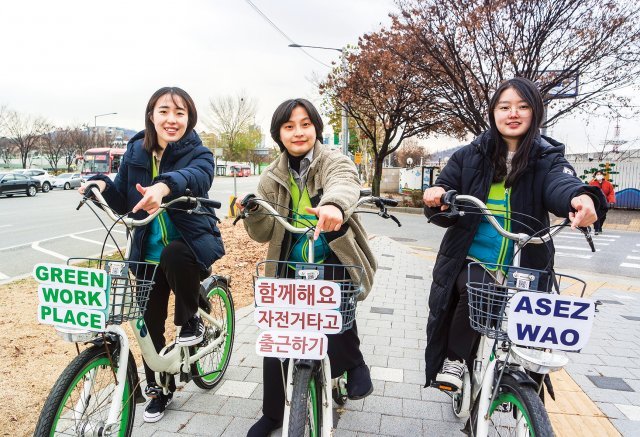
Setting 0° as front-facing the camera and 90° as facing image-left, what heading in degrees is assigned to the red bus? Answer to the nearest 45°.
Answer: approximately 45°

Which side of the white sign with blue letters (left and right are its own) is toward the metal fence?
back

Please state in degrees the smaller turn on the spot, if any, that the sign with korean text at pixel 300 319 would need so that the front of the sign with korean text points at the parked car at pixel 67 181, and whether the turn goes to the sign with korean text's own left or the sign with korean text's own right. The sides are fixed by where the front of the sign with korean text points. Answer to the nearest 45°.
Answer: approximately 135° to the sign with korean text's own right

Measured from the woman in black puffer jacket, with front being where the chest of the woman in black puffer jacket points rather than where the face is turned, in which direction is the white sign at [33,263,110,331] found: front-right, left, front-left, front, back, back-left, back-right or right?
front-right

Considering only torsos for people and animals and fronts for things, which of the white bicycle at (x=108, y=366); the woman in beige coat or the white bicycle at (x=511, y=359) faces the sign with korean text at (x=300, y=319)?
the woman in beige coat

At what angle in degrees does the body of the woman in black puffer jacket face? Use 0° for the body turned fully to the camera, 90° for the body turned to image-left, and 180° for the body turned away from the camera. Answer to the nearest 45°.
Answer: approximately 0°

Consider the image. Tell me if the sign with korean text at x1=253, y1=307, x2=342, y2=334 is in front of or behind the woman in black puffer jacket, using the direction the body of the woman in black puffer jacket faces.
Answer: in front

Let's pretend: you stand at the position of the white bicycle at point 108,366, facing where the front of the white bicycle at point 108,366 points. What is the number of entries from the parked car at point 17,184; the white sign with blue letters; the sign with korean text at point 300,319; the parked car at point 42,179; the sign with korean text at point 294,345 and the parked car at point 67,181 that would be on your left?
3
